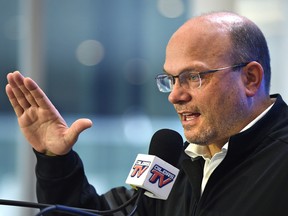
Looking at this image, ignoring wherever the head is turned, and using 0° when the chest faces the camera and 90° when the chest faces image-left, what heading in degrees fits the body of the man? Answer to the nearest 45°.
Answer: approximately 45°
